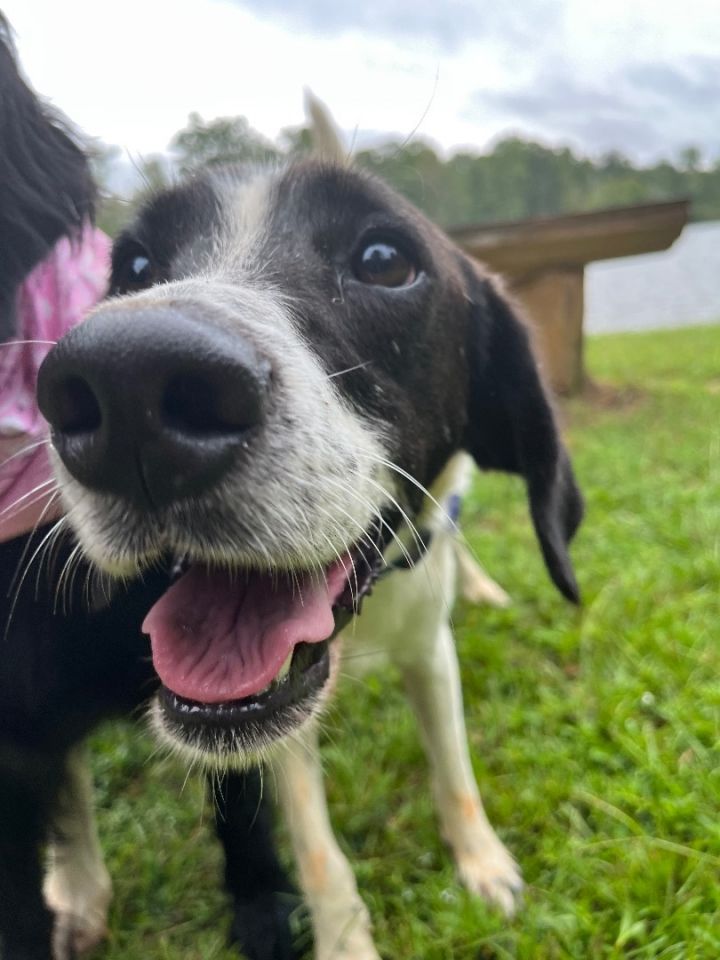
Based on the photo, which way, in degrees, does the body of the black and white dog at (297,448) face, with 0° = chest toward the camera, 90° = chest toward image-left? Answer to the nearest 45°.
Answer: approximately 45°

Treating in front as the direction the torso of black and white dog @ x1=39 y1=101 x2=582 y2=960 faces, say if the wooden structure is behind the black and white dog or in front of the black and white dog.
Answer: behind

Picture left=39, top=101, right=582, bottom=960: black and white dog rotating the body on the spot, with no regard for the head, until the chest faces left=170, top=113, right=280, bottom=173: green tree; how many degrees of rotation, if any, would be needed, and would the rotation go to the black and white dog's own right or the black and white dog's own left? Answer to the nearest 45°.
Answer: approximately 135° to the black and white dog's own right
